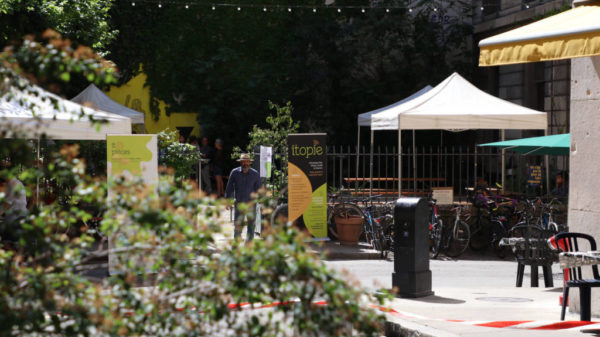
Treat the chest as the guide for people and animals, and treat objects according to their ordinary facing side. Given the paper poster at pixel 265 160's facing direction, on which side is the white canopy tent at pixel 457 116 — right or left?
on its left

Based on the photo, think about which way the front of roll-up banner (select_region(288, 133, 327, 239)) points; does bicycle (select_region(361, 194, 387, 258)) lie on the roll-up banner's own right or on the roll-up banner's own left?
on the roll-up banner's own left

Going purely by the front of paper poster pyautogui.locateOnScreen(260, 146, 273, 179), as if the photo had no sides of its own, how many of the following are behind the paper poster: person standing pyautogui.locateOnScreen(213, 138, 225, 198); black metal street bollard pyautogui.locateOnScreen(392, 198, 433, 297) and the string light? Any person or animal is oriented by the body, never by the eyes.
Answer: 2

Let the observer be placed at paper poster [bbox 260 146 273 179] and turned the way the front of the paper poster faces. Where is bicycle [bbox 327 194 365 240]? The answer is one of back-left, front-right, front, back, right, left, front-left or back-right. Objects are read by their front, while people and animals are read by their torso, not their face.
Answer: left

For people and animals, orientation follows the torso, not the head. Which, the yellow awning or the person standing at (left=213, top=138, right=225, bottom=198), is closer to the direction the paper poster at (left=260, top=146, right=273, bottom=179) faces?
the yellow awning

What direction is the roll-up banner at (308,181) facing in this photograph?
toward the camera

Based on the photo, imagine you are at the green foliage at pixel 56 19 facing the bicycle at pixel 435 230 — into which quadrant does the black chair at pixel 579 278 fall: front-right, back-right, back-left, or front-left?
front-right
